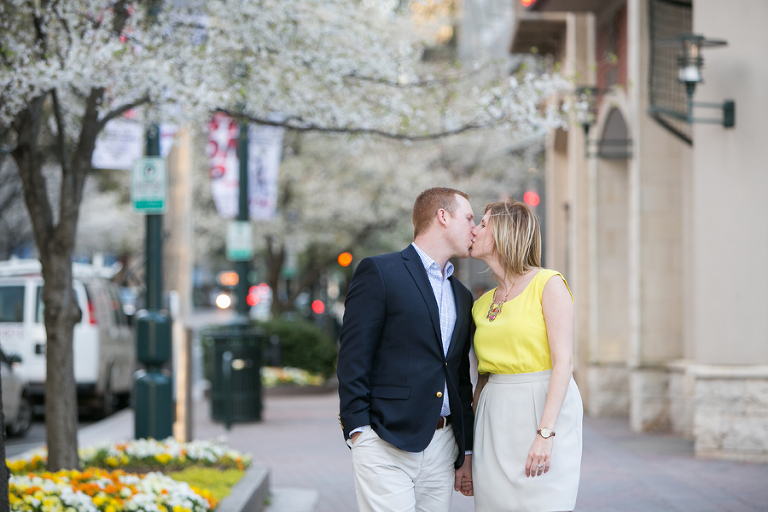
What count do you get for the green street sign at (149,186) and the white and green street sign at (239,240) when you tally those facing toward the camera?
2

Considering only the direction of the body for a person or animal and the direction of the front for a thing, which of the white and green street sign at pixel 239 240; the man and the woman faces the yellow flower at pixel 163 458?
the white and green street sign

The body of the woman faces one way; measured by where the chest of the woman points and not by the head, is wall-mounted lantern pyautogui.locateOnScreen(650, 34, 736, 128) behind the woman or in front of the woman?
behind

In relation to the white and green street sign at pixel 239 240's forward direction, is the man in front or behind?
in front

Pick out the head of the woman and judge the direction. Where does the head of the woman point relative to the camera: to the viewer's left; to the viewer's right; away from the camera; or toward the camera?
to the viewer's left

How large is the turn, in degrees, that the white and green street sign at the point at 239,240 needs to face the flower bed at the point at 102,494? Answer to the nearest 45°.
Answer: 0° — it already faces it

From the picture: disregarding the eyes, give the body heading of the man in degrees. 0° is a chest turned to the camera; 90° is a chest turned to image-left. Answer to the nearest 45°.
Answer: approximately 315°

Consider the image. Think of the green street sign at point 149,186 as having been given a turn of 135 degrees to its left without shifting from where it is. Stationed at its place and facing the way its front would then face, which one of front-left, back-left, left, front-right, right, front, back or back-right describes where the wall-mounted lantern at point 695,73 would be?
front-right

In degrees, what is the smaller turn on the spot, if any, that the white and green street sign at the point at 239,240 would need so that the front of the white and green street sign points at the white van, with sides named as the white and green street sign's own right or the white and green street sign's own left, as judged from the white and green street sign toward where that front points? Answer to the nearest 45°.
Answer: approximately 135° to the white and green street sign's own right

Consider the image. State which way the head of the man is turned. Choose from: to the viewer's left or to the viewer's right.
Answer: to the viewer's right

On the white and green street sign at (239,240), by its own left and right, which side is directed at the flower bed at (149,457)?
front

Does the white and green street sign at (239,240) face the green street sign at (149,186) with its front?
yes

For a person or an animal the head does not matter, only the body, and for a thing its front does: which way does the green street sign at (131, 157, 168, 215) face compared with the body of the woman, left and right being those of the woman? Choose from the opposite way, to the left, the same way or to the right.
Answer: to the left

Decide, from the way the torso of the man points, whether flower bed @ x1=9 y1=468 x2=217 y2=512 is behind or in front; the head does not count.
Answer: behind
